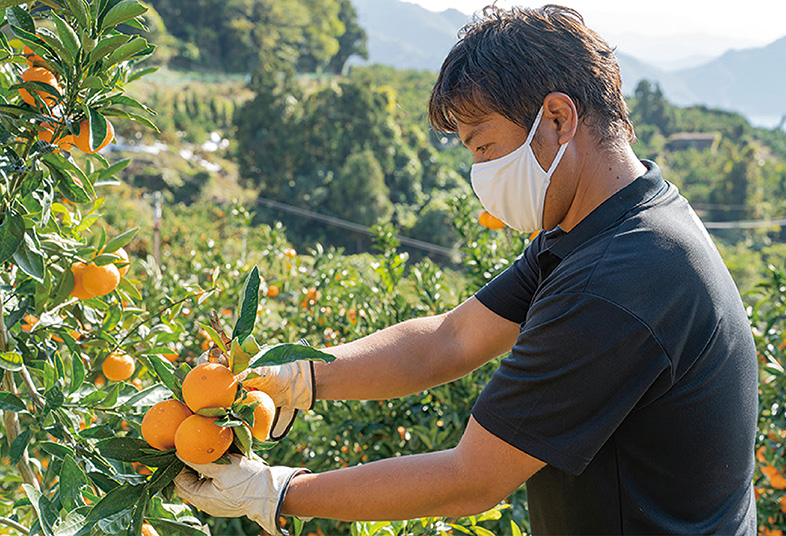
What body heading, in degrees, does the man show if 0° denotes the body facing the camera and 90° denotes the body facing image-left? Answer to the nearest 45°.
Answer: approximately 90°

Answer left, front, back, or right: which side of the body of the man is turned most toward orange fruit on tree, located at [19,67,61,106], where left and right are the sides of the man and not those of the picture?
front

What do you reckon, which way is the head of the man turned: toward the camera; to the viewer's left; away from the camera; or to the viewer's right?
to the viewer's left
